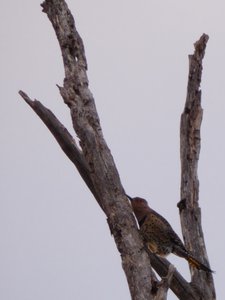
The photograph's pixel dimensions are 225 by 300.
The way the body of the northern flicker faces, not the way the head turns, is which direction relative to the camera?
to the viewer's left
